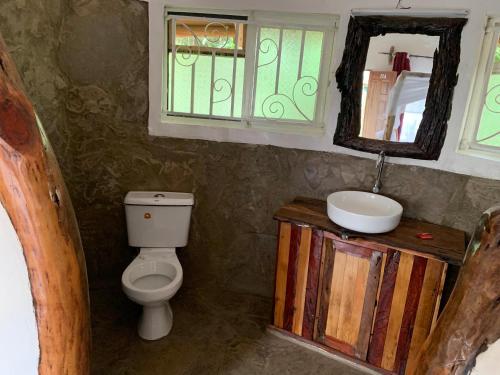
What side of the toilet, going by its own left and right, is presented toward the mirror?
left

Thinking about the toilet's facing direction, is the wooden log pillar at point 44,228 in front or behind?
in front

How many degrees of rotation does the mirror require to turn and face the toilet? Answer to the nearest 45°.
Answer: approximately 45° to its right

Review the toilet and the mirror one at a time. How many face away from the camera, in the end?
0

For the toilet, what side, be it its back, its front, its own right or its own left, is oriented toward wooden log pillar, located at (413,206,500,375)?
front

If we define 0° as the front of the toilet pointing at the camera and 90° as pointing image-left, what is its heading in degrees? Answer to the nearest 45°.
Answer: approximately 0°

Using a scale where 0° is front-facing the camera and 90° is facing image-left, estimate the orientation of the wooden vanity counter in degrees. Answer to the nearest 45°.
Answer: approximately 45°

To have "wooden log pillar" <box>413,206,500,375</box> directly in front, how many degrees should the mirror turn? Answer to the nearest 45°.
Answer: approximately 45° to its left
